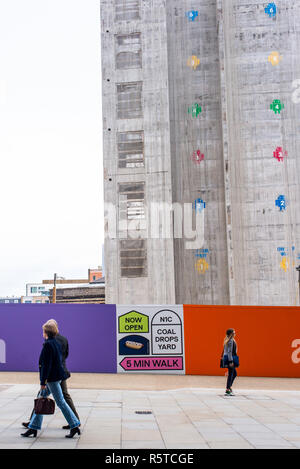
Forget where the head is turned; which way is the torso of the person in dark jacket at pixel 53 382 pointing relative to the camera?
to the viewer's left

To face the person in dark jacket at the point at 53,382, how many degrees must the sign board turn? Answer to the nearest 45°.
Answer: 0° — it already faces them

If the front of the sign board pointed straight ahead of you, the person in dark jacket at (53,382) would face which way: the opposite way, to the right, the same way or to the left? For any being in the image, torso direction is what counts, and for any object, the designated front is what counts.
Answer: to the right

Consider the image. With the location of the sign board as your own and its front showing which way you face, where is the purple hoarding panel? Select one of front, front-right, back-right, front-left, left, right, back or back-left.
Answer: right

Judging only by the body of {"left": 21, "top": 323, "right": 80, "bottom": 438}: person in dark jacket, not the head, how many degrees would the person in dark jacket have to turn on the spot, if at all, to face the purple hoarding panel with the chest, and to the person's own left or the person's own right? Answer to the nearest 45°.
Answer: approximately 90° to the person's own right

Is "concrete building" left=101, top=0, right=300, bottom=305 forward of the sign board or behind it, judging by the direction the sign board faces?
behind

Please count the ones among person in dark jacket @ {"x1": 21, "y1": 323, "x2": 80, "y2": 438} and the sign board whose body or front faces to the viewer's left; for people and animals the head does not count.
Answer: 1

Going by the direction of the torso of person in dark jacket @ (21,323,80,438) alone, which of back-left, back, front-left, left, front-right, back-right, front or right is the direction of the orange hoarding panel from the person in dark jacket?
back-right

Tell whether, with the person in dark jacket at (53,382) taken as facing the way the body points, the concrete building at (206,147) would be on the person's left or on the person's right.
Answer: on the person's right

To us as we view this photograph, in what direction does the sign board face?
facing the viewer

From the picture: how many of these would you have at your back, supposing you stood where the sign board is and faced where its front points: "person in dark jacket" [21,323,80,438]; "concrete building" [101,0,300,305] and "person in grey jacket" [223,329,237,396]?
1
